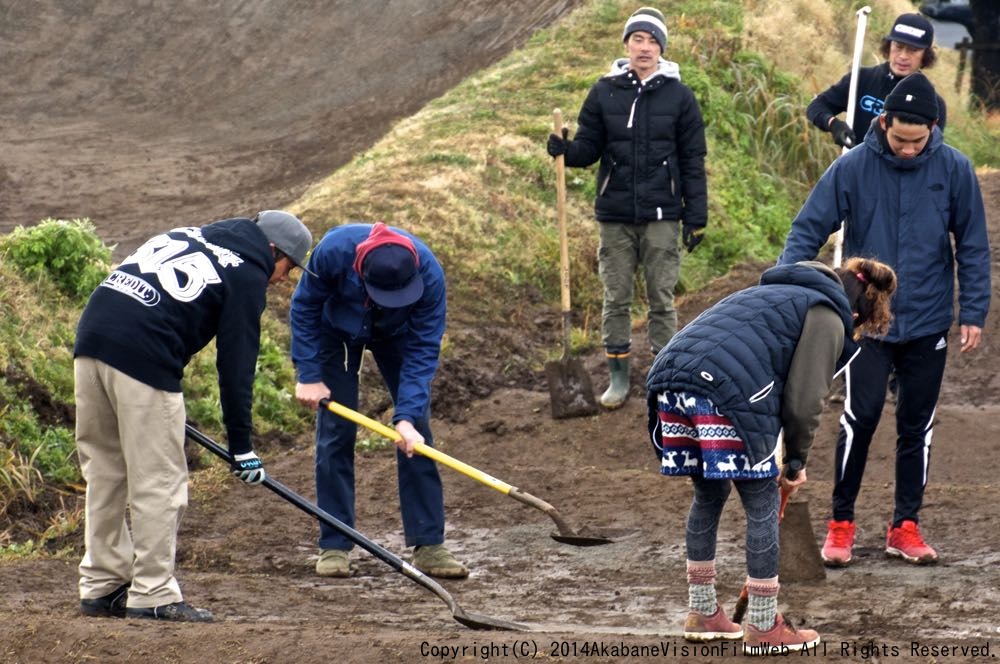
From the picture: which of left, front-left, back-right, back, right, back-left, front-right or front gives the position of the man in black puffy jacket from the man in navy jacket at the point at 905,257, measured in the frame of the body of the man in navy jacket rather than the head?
back-right

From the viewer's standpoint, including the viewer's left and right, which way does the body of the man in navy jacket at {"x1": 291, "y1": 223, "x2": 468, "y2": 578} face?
facing the viewer

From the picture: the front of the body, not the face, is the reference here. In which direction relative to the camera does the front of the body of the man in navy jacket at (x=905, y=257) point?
toward the camera

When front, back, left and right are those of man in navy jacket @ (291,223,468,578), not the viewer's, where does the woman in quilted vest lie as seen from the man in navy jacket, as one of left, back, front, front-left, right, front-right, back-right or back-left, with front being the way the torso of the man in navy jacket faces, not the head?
front-left

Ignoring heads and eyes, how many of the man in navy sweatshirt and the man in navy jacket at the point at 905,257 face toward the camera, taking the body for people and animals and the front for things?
1

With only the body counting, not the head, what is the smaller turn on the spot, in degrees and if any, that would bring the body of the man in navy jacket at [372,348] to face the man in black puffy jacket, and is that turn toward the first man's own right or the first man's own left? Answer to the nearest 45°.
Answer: approximately 135° to the first man's own left

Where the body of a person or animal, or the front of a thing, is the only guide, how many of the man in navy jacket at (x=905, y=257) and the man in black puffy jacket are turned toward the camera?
2

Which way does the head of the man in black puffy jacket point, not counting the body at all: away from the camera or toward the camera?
toward the camera

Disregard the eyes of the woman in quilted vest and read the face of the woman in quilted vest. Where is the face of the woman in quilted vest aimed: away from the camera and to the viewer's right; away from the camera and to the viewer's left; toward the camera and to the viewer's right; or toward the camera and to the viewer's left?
away from the camera and to the viewer's right

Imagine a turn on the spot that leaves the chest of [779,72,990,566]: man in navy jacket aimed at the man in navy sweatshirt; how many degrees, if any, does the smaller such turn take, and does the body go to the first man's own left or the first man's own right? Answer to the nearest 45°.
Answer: approximately 45° to the first man's own right

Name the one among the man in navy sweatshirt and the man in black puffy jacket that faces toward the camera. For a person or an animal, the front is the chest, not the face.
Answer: the man in black puffy jacket

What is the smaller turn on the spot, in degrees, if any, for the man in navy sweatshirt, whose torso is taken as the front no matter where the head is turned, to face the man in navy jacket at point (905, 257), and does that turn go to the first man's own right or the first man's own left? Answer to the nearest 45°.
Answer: approximately 45° to the first man's own right

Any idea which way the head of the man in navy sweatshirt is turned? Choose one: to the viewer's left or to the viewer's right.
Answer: to the viewer's right

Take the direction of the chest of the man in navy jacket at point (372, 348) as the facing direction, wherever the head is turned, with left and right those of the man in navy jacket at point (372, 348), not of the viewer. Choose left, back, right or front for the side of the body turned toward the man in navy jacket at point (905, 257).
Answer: left

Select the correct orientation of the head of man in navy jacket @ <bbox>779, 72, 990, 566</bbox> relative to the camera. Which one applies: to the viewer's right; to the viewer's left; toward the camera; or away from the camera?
toward the camera

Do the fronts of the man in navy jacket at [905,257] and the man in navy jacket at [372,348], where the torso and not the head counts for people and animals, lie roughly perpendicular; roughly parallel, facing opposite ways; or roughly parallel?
roughly parallel

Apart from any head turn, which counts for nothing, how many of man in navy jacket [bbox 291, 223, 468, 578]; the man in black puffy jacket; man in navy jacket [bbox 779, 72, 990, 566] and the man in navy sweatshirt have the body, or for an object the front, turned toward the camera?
3
